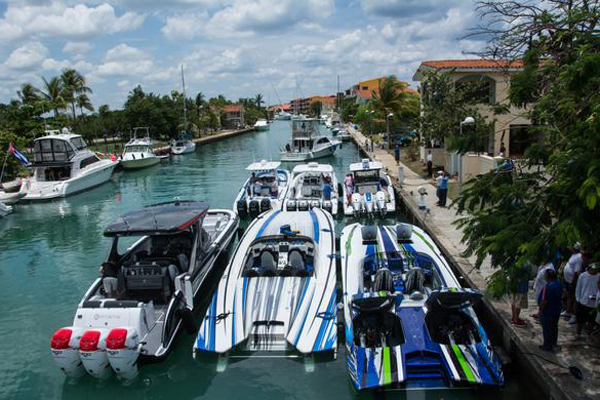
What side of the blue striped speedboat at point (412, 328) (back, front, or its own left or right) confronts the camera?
back

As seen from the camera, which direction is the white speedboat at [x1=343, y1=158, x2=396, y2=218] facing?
away from the camera

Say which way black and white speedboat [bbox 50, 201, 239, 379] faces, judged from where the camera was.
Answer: facing away from the viewer and to the right of the viewer

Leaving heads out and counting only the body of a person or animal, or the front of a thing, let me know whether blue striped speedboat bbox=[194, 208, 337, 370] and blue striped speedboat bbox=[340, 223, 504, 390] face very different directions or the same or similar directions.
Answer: same or similar directions

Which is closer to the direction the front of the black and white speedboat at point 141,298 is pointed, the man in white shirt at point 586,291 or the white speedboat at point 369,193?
the white speedboat

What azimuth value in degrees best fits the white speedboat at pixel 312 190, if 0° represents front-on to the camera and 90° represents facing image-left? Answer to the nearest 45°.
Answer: approximately 180°

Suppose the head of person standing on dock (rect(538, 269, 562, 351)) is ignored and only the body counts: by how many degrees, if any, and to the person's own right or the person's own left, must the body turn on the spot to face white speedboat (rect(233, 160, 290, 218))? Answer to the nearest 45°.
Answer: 0° — they already face it

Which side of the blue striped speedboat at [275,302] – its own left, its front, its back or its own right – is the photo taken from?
back

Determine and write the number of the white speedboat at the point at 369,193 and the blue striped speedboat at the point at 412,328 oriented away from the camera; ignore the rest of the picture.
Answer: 2

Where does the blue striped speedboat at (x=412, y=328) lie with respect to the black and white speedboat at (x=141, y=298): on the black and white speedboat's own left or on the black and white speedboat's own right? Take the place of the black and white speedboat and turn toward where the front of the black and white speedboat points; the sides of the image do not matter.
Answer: on the black and white speedboat's own right

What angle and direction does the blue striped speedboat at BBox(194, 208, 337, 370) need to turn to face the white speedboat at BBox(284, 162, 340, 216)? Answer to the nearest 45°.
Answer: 0° — it already faces it

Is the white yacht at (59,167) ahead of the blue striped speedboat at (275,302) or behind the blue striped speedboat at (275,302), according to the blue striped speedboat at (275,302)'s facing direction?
ahead

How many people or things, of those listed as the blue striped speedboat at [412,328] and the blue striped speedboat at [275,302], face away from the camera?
2

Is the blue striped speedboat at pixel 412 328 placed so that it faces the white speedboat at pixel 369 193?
yes

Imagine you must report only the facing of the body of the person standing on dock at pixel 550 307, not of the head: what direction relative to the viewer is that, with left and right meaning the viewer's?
facing away from the viewer and to the left of the viewer

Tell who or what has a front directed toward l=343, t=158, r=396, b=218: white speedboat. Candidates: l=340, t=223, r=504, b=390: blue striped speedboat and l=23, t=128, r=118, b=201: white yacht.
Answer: the blue striped speedboat

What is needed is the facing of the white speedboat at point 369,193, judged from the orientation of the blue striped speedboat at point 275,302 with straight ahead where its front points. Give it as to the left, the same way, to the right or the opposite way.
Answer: the same way

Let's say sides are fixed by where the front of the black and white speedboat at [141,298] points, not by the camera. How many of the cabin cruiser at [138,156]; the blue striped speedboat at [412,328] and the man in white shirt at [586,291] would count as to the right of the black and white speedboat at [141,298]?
2
